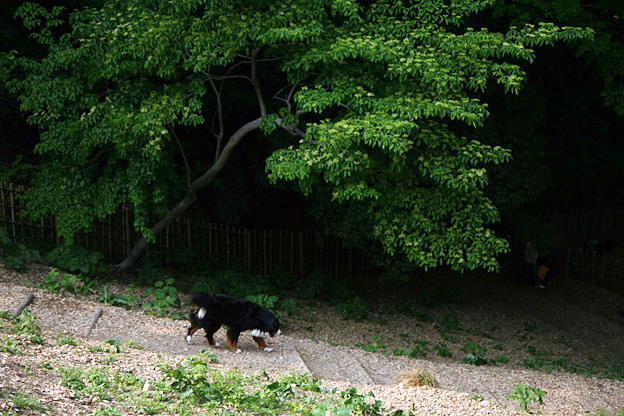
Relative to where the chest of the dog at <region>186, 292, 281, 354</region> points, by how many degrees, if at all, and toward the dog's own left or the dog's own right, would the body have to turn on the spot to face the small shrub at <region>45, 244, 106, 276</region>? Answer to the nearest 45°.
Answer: approximately 135° to the dog's own left

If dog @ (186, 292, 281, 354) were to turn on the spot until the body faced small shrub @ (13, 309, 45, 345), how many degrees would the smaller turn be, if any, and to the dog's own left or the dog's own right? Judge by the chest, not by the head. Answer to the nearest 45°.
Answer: approximately 135° to the dog's own right

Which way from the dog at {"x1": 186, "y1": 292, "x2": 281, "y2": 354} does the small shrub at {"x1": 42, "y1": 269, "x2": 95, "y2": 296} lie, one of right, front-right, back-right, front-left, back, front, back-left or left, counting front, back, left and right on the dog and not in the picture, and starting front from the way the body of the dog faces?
back-left

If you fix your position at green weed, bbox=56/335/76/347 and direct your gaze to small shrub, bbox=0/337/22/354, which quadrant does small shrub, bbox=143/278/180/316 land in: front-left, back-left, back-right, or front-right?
back-right

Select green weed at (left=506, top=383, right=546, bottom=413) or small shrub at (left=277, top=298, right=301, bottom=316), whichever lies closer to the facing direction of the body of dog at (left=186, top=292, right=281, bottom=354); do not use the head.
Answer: the green weed

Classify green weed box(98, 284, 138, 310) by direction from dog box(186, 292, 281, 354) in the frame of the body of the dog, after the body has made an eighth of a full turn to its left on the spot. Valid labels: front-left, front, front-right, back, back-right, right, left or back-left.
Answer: left

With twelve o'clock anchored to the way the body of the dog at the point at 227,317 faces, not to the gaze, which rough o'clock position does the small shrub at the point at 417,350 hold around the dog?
The small shrub is roughly at 11 o'clock from the dog.

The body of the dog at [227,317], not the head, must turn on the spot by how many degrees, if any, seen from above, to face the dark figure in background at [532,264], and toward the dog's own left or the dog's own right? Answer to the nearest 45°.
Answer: approximately 45° to the dog's own left

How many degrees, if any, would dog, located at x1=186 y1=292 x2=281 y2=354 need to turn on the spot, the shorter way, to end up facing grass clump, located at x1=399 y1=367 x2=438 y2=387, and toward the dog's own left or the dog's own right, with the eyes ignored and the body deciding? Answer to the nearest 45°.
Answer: approximately 45° to the dog's own right

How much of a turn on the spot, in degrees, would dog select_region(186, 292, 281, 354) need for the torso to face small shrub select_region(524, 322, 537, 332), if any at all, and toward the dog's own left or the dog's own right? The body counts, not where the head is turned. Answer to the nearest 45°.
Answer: approximately 45° to the dog's own left

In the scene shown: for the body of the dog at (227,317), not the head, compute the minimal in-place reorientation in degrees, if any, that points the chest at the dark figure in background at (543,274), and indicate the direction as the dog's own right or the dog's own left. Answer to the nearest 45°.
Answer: approximately 45° to the dog's own left

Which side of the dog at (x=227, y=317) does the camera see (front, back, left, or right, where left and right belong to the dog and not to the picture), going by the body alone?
right

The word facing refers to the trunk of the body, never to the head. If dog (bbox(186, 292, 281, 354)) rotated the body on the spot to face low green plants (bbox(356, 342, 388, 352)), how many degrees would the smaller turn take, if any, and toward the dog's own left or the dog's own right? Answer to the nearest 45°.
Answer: approximately 45° to the dog's own left

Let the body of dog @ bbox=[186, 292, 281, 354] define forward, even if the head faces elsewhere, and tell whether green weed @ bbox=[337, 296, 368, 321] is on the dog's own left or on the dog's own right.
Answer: on the dog's own left
